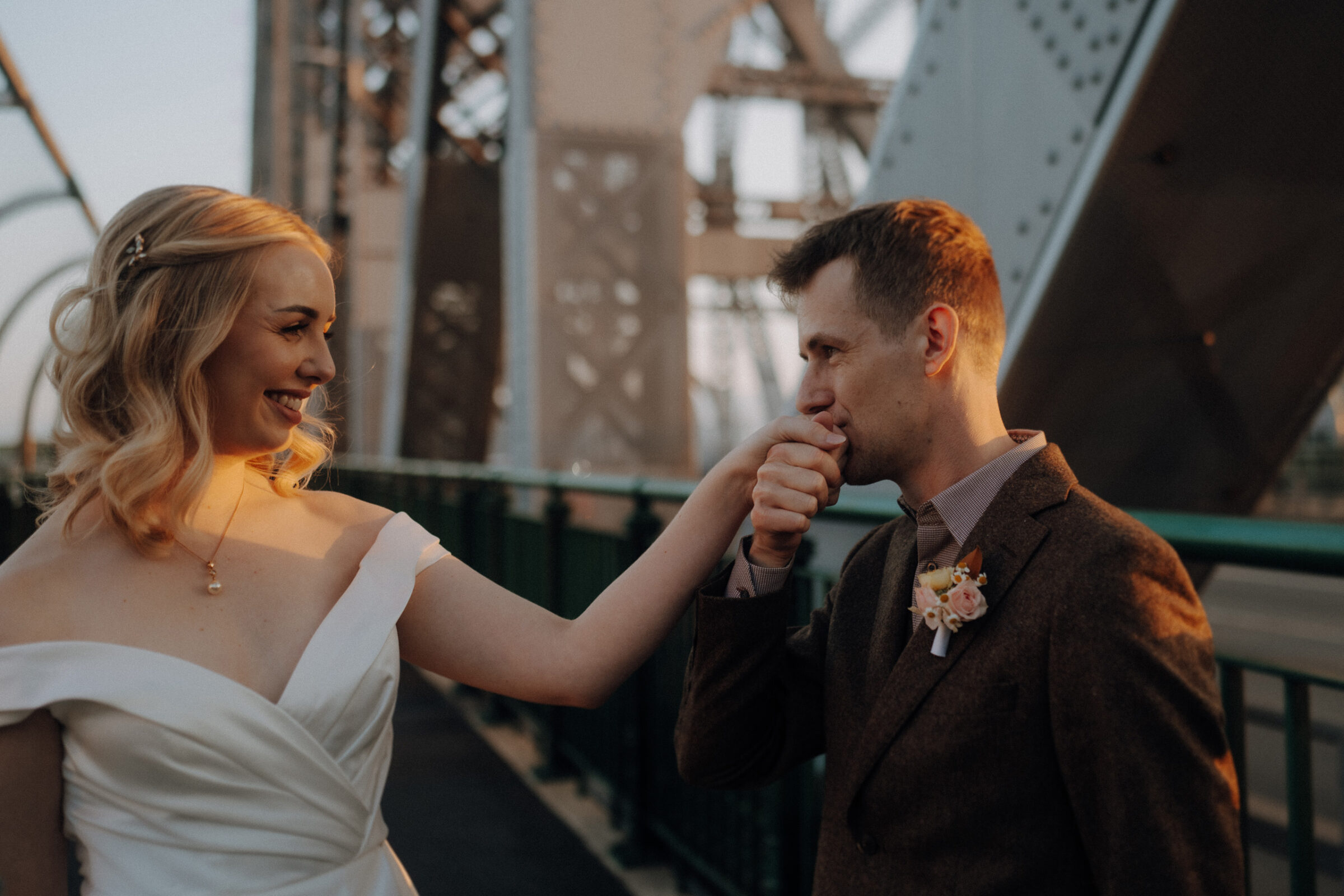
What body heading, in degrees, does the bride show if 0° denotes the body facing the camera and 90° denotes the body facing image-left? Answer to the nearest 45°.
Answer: approximately 315°

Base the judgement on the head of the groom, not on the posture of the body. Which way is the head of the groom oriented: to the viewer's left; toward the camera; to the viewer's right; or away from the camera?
to the viewer's left

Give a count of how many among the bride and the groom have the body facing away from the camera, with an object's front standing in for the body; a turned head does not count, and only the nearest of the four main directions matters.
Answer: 0

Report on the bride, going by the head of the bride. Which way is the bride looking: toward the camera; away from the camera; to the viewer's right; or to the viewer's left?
to the viewer's right

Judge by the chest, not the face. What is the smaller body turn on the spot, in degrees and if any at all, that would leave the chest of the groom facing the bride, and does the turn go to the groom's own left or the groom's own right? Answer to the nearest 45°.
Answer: approximately 45° to the groom's own right

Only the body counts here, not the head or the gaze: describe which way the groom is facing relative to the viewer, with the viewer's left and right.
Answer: facing the viewer and to the left of the viewer

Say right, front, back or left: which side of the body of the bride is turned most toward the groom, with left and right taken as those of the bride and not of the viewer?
left
